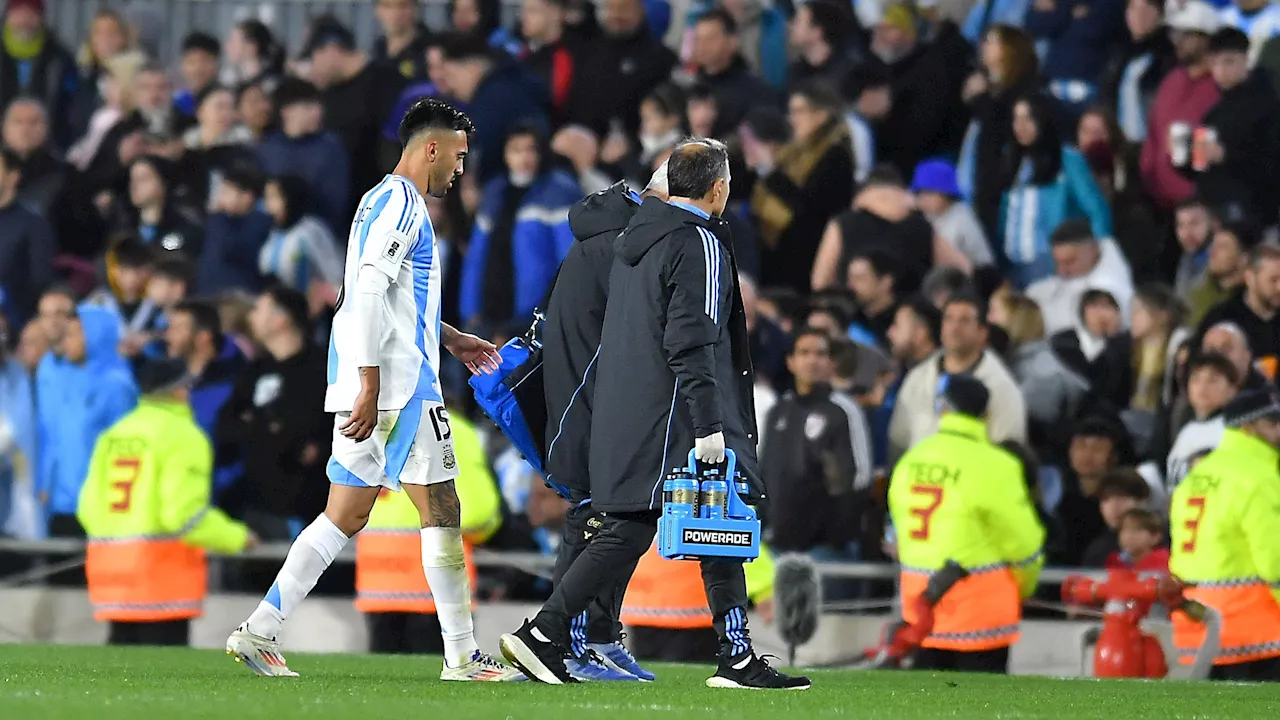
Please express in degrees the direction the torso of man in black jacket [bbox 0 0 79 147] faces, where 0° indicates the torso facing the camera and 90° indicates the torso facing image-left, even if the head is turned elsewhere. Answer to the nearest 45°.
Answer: approximately 0°

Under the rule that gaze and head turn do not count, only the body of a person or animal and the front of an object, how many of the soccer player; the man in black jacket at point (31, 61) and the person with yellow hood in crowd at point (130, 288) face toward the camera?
2

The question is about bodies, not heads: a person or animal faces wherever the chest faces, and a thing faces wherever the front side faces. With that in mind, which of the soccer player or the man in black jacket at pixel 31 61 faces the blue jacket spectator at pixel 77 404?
the man in black jacket

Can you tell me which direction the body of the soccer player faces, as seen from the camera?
to the viewer's right

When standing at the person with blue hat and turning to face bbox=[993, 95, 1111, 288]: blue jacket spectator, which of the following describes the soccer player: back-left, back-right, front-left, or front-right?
back-right

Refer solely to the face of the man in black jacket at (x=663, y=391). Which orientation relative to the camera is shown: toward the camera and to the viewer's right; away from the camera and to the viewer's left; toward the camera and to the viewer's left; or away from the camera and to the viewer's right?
away from the camera and to the viewer's right
